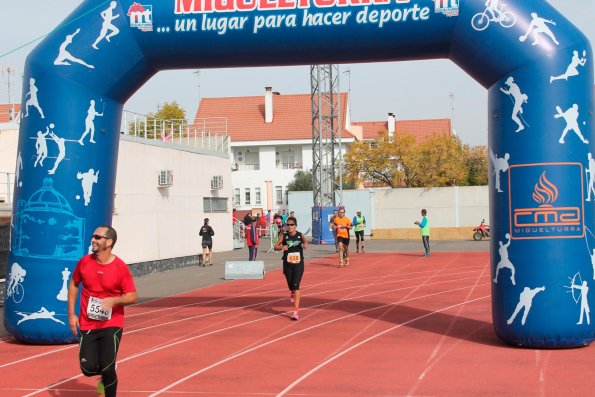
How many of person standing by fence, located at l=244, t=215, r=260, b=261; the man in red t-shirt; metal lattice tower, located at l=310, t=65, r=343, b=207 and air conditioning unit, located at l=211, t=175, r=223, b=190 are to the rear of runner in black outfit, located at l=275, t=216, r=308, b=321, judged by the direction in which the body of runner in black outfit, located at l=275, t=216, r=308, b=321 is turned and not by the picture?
3

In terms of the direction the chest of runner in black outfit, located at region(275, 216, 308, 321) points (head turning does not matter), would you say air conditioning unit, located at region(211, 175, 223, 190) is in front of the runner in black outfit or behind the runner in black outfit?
behind

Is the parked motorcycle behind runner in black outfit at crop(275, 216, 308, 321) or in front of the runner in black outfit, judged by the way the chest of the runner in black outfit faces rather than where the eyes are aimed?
behind

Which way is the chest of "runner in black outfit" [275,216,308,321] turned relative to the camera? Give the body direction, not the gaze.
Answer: toward the camera

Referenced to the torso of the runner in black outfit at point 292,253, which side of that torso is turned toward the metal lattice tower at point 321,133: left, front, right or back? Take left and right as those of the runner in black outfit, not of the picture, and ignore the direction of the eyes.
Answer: back

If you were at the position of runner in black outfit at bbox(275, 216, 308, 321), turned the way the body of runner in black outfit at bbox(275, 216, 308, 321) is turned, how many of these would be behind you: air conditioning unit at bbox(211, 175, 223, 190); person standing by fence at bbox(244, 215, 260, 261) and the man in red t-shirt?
2

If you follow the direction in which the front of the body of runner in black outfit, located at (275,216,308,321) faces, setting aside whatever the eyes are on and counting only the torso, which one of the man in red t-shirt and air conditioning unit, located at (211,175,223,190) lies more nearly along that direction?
the man in red t-shirt

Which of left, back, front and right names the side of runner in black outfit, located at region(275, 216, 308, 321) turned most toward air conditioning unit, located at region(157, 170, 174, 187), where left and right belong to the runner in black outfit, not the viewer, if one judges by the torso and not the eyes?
back

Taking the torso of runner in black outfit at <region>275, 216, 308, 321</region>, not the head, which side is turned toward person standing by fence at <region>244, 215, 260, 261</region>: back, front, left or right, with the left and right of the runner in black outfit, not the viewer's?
back
